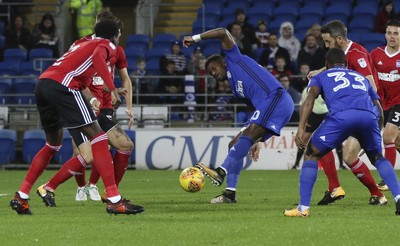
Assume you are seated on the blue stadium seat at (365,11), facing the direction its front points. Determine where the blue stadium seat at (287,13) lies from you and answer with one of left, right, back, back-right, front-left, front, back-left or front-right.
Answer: right

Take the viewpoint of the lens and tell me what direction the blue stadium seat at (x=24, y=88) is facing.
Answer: facing the viewer

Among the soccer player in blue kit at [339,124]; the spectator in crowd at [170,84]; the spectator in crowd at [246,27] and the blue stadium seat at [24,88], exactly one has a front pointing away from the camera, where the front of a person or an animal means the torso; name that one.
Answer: the soccer player in blue kit

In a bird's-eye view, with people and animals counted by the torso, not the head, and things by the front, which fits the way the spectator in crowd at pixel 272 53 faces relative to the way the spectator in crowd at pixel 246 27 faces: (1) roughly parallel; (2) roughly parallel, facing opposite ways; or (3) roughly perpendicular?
roughly parallel

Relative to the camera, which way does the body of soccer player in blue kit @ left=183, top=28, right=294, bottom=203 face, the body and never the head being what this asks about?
to the viewer's left

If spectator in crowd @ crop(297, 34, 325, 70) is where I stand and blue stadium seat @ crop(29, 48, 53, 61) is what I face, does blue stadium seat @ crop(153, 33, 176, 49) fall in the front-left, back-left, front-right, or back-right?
front-right

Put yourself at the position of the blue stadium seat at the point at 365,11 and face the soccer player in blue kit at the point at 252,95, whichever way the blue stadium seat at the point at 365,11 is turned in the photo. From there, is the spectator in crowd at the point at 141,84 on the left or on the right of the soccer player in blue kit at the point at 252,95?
right

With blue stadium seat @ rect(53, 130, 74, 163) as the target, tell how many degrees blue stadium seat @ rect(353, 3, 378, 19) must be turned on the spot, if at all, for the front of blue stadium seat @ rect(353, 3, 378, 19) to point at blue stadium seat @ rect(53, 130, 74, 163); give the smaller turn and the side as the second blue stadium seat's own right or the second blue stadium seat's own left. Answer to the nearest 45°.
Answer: approximately 45° to the second blue stadium seat's own right

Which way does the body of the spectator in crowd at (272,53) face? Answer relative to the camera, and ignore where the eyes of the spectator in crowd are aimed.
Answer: toward the camera

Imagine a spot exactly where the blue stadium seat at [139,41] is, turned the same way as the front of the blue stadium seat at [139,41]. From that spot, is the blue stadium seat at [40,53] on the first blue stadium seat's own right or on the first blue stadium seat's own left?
on the first blue stadium seat's own right

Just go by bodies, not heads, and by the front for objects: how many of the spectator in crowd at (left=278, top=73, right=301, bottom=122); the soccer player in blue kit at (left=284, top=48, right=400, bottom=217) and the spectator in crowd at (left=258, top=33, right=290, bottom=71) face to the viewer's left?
0

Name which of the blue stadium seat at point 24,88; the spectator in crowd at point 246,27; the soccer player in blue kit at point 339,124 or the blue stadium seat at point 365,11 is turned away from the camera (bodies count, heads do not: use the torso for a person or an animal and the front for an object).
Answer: the soccer player in blue kit

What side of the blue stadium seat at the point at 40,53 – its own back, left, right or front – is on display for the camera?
front

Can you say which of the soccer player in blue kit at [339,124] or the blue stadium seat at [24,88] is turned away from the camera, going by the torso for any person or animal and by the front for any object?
the soccer player in blue kit

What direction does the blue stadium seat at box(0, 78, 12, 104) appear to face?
toward the camera

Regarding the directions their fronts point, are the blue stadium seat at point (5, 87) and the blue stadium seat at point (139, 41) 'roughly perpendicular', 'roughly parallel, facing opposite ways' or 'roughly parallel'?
roughly parallel
